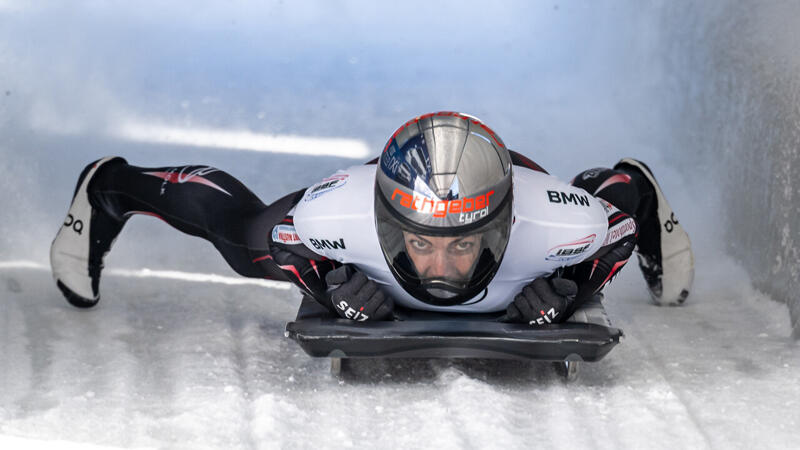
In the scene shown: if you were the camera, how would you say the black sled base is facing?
facing the viewer
